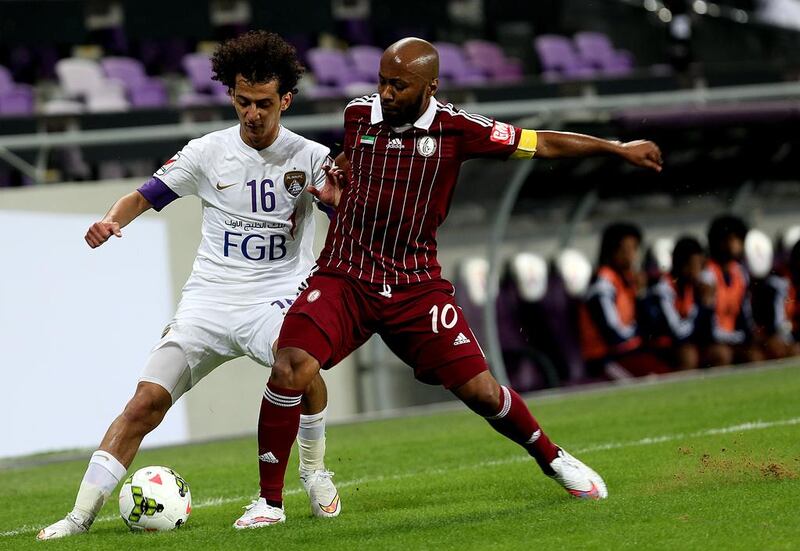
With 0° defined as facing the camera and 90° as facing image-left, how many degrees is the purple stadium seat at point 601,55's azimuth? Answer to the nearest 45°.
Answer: approximately 315°

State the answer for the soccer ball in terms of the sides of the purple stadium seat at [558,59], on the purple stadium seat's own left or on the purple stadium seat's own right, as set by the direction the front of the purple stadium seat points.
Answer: on the purple stadium seat's own right

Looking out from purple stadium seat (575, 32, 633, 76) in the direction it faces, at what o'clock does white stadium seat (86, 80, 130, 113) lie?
white stadium seat (86, 80, 130, 113) is roughly at 3 o'clock from purple stadium seat (575, 32, 633, 76).

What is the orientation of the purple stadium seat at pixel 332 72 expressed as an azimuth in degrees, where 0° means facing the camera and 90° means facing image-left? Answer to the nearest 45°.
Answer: approximately 315°

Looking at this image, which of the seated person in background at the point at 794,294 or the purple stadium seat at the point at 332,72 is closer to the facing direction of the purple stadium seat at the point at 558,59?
the seated person in background

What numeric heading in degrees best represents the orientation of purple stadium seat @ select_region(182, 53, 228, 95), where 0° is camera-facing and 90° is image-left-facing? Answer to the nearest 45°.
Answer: approximately 315°
